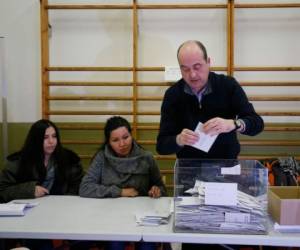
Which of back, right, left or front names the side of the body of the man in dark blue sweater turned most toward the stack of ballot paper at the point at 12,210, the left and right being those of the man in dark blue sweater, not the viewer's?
right

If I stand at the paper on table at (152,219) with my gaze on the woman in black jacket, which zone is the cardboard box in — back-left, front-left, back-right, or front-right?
back-right

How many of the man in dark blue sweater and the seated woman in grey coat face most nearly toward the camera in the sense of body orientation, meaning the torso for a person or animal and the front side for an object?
2

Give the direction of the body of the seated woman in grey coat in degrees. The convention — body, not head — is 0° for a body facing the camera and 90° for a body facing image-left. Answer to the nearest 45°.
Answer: approximately 0°

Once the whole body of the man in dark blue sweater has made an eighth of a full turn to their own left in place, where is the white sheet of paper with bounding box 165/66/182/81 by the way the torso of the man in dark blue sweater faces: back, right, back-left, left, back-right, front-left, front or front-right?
back-left

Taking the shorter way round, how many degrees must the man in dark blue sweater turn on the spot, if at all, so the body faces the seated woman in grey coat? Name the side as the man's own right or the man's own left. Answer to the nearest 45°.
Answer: approximately 135° to the man's own right
